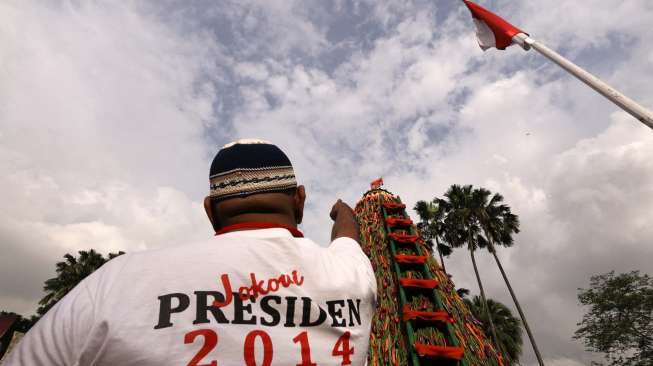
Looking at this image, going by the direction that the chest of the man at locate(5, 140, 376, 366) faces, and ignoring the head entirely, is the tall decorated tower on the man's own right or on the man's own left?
on the man's own right

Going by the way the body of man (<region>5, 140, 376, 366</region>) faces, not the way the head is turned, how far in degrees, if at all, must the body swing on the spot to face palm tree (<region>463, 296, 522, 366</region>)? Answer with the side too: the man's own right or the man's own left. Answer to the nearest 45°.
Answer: approximately 45° to the man's own right

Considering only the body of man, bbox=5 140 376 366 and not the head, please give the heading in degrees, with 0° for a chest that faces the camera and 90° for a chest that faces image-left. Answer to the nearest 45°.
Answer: approximately 180°

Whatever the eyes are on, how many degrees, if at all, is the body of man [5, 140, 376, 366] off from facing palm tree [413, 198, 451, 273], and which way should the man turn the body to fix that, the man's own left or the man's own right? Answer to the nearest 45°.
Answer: approximately 45° to the man's own right

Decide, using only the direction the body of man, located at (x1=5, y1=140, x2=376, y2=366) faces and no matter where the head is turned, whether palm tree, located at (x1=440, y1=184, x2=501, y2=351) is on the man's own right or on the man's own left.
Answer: on the man's own right

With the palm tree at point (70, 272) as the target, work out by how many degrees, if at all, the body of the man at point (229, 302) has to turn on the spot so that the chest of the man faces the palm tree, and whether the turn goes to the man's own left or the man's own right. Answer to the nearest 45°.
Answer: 0° — they already face it

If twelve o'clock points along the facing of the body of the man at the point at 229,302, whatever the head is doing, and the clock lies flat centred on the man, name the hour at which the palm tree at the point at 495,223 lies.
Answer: The palm tree is roughly at 2 o'clock from the man.
